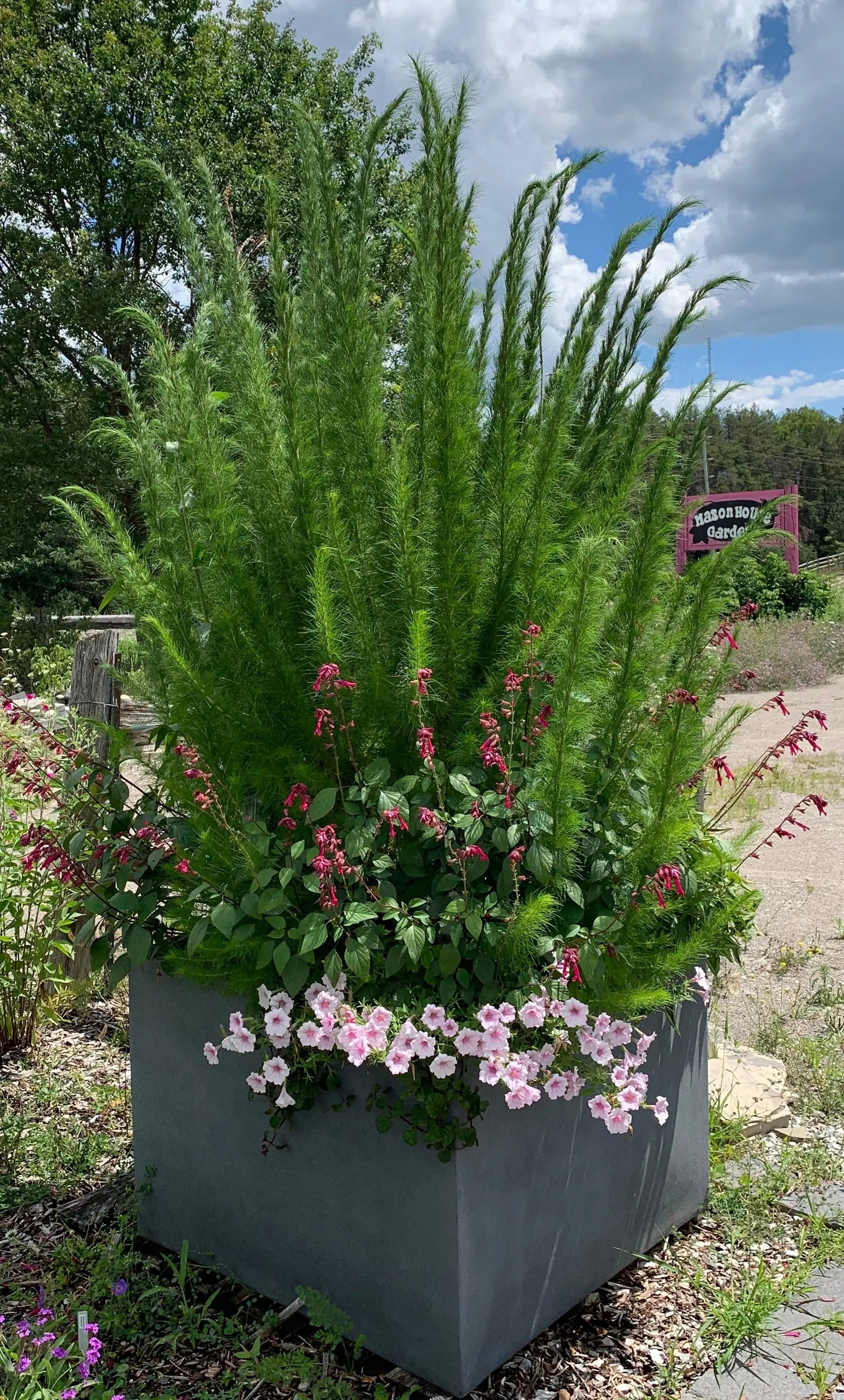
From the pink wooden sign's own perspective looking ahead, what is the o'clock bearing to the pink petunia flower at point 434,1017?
The pink petunia flower is roughly at 12 o'clock from the pink wooden sign.

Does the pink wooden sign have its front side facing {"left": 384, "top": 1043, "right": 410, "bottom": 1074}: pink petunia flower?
yes

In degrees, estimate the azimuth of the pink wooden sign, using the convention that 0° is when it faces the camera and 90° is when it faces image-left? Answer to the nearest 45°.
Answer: approximately 0°

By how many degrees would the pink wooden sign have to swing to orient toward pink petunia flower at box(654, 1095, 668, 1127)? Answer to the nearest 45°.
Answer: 0° — it already faces it

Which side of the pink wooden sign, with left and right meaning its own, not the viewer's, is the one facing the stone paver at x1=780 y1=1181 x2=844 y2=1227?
front

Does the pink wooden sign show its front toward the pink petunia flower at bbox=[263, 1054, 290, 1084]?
yes

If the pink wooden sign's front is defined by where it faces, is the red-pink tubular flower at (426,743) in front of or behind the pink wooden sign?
in front

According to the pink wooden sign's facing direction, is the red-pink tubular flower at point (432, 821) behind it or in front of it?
in front

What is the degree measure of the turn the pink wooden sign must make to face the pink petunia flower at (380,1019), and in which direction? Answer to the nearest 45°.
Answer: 0° — it already faces it

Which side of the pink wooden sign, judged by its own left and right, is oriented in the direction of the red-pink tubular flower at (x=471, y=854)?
front

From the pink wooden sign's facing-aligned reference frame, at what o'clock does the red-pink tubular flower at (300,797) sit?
The red-pink tubular flower is roughly at 12 o'clock from the pink wooden sign.

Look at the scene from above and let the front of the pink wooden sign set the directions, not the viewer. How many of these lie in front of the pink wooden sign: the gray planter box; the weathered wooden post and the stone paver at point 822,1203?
3
